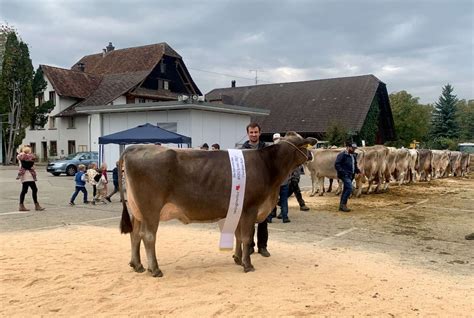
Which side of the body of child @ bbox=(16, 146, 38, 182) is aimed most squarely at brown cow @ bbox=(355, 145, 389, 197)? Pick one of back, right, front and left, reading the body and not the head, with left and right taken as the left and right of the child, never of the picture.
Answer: right

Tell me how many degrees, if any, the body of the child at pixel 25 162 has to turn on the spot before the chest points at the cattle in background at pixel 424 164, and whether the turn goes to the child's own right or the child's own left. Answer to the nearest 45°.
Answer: approximately 90° to the child's own right

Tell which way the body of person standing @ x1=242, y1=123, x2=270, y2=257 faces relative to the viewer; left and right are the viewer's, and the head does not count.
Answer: facing the viewer

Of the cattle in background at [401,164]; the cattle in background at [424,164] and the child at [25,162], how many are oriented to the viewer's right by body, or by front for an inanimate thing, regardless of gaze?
0

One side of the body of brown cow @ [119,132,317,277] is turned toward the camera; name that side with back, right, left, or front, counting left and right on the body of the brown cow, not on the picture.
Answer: right

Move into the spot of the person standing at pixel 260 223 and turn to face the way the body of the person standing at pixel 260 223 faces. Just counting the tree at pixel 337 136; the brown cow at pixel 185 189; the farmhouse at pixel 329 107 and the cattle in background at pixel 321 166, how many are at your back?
3

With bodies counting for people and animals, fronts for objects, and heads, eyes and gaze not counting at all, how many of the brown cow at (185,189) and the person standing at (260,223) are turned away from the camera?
0

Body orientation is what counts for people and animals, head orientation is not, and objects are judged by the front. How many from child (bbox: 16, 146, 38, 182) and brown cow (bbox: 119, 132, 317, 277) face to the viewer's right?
1

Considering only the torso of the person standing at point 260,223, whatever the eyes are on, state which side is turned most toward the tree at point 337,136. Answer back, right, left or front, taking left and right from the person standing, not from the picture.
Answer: back
